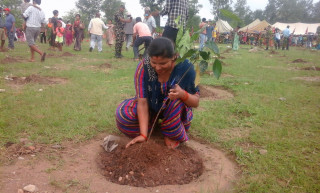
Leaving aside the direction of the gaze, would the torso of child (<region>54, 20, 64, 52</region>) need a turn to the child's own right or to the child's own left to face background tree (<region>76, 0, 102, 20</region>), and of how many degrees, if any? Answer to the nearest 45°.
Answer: approximately 180°

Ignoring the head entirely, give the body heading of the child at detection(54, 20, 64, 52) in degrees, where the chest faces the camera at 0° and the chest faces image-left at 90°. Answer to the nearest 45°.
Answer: approximately 0°

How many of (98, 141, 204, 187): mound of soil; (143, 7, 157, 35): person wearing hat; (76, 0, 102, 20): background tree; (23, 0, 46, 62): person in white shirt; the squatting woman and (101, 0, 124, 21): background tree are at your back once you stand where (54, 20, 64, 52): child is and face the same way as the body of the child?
2

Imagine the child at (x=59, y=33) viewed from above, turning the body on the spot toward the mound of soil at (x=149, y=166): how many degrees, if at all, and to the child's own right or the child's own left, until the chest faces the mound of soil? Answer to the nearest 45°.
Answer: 0° — they already face it

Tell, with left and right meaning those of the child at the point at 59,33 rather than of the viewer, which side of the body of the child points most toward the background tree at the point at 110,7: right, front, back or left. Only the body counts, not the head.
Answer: back

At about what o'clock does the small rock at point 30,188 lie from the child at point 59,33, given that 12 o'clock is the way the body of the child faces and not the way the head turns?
The small rock is roughly at 12 o'clock from the child.

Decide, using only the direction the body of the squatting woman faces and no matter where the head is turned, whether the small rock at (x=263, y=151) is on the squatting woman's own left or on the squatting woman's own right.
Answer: on the squatting woman's own left

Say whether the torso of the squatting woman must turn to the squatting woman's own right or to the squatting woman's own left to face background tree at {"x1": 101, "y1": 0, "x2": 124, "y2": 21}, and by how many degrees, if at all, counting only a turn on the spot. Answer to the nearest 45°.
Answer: approximately 180°

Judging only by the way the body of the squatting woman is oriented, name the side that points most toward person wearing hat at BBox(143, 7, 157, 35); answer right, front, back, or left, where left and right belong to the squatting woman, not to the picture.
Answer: back
